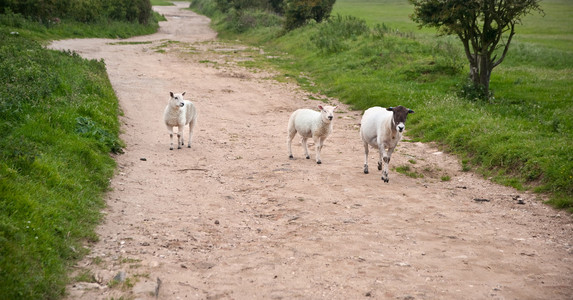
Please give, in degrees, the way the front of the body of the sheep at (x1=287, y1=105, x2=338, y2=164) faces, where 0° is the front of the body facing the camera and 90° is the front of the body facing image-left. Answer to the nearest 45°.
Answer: approximately 315°

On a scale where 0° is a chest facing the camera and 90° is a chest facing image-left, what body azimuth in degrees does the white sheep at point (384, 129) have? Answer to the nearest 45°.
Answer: approximately 315°

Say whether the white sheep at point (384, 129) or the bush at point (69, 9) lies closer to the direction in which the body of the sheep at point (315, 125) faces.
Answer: the white sheep

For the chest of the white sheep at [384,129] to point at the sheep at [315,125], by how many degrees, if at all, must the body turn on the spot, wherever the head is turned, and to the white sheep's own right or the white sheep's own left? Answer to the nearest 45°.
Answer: approximately 180°

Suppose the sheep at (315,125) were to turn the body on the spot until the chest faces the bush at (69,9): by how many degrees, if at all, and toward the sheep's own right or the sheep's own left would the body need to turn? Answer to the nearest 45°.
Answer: approximately 180°

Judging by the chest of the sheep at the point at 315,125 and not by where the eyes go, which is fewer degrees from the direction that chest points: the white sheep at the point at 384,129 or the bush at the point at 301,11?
the white sheep

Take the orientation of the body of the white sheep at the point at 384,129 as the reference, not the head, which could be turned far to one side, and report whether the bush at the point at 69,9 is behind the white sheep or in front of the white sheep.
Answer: behind
